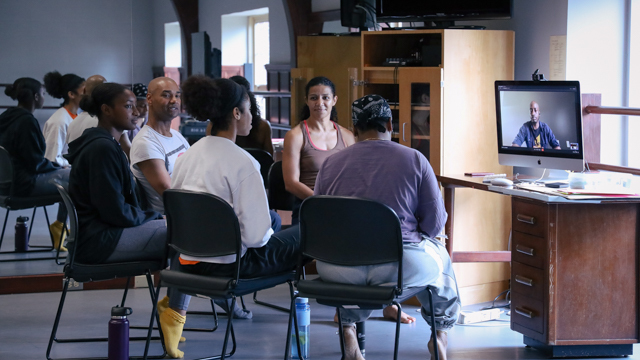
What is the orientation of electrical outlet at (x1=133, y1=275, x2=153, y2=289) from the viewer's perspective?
toward the camera

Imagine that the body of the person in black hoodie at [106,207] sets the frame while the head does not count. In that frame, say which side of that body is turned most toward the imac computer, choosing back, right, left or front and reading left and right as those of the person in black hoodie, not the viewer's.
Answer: front

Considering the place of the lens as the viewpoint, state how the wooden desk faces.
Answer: facing the viewer and to the left of the viewer

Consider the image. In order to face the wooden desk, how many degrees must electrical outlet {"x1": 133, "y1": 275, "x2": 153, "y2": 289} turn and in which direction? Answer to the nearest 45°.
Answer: approximately 45° to its left

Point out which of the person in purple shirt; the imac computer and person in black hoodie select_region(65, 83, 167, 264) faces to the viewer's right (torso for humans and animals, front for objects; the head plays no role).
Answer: the person in black hoodie

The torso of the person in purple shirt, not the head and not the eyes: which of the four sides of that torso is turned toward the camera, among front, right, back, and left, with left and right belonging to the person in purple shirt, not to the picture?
back

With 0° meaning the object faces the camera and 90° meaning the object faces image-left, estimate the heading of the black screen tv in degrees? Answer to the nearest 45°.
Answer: approximately 0°

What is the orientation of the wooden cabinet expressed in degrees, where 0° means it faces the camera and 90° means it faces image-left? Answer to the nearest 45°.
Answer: approximately 45°

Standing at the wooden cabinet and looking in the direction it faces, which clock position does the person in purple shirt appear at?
The person in purple shirt is roughly at 11 o'clock from the wooden cabinet.

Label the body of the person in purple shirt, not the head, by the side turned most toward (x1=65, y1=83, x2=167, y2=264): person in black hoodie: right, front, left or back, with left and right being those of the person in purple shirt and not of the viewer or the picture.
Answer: left

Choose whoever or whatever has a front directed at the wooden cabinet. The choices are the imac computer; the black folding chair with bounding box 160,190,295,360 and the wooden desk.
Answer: the black folding chair
